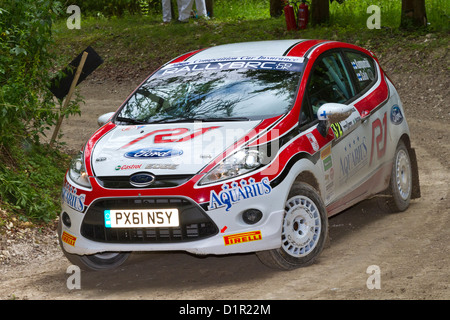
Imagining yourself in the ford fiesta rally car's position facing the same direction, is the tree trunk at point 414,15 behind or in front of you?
behind

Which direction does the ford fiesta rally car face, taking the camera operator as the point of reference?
facing the viewer and to the left of the viewer

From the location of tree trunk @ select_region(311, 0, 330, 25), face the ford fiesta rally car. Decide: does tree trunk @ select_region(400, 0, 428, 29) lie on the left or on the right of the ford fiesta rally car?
left

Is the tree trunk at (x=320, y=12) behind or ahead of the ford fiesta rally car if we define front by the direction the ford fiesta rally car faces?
behind
